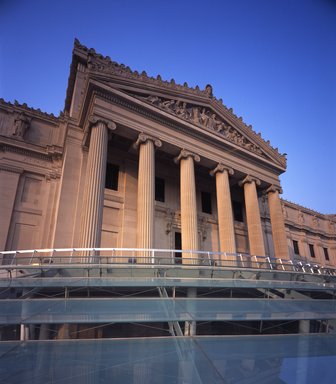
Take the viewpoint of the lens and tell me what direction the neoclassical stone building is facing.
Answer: facing the viewer and to the right of the viewer
